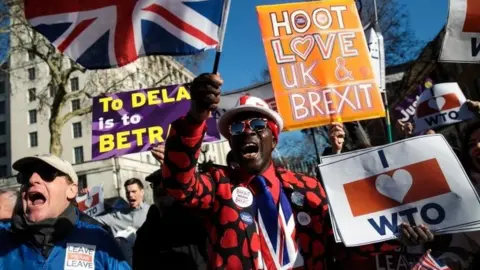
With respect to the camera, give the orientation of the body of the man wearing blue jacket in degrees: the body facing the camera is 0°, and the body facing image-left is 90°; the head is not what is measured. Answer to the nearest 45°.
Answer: approximately 45°

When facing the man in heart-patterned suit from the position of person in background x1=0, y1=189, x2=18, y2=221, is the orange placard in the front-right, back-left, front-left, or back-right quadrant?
front-left

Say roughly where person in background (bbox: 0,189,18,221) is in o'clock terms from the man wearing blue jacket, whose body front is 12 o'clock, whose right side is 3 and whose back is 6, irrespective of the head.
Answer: The person in background is roughly at 4 o'clock from the man wearing blue jacket.

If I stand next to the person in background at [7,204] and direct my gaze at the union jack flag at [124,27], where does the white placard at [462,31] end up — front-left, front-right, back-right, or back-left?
front-left

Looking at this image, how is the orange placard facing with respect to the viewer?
toward the camera

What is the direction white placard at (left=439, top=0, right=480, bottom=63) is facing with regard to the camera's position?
facing the viewer

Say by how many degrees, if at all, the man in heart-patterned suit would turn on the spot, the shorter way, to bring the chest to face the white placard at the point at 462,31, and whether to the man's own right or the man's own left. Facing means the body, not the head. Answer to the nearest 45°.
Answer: approximately 135° to the man's own left

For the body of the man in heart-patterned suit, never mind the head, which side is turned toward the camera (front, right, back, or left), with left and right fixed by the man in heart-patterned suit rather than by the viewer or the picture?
front

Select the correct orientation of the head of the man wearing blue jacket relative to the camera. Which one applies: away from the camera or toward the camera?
toward the camera

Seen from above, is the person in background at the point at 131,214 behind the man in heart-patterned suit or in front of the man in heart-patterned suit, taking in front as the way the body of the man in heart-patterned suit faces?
behind

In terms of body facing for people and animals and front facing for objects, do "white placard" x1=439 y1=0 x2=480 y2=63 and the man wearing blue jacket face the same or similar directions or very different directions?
same or similar directions

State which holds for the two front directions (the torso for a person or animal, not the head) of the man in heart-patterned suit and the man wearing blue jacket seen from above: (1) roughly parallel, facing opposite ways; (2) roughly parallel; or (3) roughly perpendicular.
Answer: roughly parallel

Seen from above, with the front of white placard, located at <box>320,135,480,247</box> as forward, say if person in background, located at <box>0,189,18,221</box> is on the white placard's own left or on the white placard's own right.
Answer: on the white placard's own right

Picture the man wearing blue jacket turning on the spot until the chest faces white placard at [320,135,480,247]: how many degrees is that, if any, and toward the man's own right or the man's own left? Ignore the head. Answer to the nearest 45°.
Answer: approximately 90° to the man's own left

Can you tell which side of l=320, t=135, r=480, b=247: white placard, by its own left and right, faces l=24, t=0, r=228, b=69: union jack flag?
right

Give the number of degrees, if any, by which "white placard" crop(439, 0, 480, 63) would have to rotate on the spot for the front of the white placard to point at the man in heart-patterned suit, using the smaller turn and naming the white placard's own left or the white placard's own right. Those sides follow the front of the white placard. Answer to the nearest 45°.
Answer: approximately 45° to the white placard's own right

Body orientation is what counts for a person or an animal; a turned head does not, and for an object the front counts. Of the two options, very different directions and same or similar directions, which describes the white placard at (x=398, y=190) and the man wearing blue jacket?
same or similar directions
